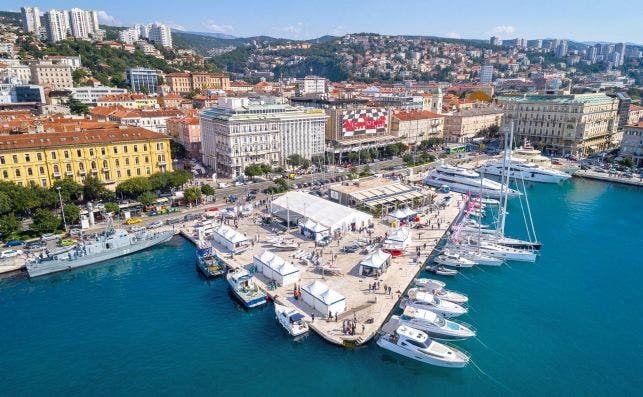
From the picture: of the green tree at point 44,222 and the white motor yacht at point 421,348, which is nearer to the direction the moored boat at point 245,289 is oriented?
the green tree

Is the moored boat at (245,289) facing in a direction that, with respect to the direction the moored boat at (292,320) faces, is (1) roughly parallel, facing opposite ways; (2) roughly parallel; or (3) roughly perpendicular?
roughly parallel

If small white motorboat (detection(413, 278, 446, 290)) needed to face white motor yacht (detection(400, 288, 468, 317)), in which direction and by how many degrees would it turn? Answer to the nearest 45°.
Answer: approximately 90° to its right

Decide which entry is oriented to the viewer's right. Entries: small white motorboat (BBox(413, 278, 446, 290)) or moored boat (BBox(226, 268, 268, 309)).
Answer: the small white motorboat

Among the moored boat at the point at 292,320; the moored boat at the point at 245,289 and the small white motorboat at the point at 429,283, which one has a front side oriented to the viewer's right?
the small white motorboat

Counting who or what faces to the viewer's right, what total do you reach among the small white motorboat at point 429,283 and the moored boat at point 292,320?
1

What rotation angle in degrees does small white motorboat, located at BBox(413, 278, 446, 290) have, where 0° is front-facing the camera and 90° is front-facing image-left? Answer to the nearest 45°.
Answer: approximately 270°

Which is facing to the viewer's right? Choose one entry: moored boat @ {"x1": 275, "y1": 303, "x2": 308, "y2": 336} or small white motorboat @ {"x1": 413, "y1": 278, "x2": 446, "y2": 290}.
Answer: the small white motorboat
